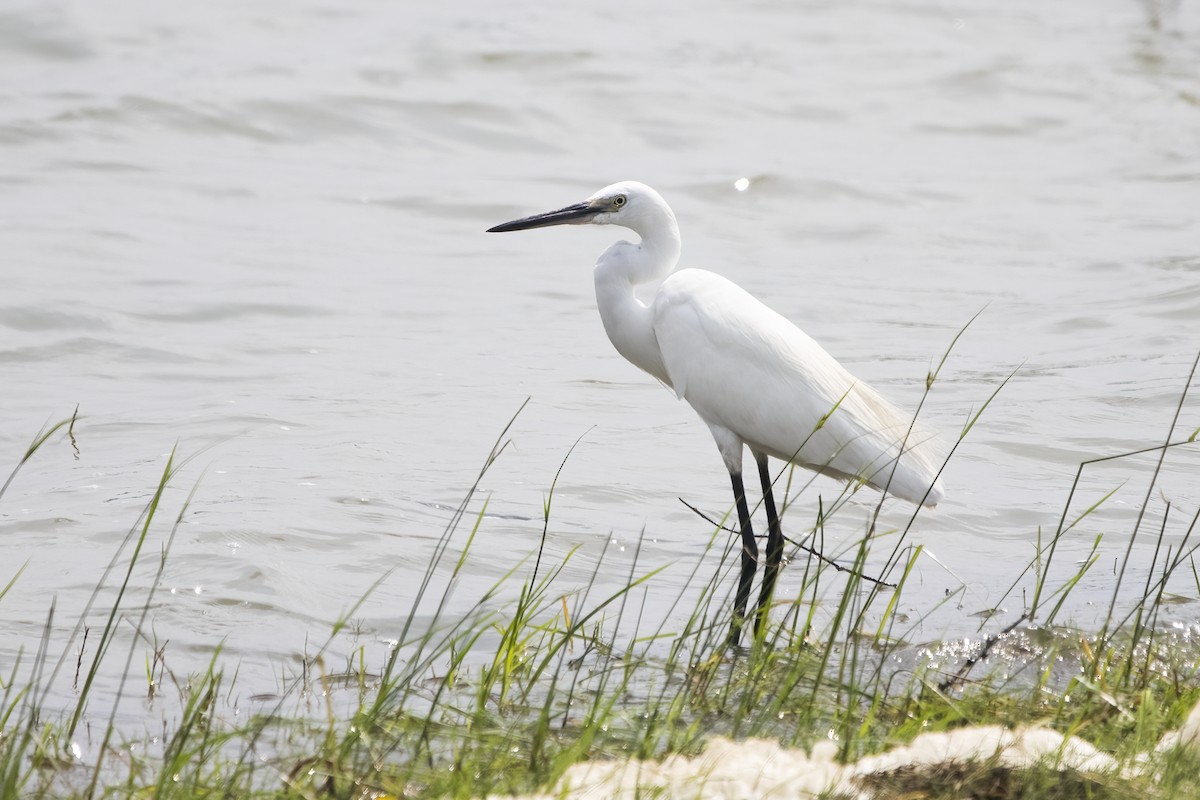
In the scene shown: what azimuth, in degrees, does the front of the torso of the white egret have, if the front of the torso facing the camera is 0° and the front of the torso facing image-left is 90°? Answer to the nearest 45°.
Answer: approximately 90°
